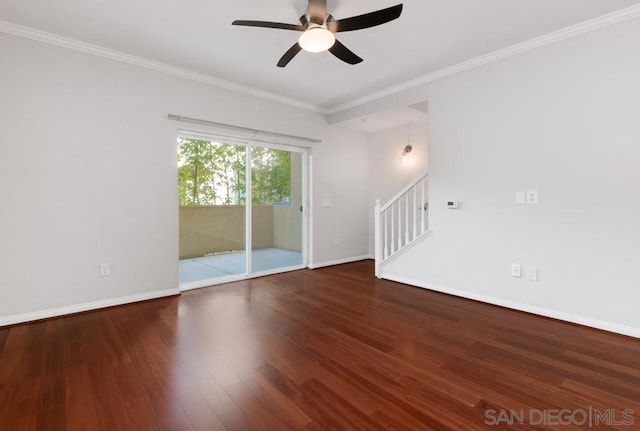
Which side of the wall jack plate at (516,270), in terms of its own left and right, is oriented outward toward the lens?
front

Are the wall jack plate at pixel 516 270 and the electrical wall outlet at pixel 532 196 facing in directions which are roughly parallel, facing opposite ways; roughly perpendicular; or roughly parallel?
roughly parallel

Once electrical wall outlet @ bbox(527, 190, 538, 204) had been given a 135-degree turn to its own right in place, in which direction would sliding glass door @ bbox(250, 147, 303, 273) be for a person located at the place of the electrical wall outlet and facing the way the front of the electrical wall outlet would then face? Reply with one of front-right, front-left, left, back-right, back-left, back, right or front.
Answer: front-left

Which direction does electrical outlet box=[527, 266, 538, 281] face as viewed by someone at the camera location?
facing the viewer

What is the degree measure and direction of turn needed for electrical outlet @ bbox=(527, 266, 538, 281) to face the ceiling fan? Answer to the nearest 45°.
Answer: approximately 45° to its right

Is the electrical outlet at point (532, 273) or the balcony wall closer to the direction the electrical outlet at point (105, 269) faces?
the electrical outlet

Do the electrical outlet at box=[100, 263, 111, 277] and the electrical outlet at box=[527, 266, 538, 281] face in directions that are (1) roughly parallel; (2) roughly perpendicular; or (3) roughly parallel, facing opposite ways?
roughly perpendicular

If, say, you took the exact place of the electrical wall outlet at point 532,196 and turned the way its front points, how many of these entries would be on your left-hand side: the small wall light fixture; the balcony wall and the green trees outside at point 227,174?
0

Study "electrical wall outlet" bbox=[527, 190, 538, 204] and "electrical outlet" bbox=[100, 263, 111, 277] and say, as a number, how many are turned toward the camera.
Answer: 2

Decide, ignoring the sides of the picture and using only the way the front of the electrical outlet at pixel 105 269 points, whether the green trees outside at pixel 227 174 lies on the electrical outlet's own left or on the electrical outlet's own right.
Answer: on the electrical outlet's own left

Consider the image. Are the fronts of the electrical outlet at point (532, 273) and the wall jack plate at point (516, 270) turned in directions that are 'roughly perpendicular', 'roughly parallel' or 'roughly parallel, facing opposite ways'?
roughly parallel

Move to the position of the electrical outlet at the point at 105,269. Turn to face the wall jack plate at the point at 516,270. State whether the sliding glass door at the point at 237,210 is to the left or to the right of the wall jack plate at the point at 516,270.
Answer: left

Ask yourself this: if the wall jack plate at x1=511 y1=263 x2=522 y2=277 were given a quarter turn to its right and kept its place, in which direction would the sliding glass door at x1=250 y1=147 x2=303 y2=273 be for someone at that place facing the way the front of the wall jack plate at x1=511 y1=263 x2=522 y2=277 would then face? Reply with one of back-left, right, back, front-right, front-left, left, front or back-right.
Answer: front

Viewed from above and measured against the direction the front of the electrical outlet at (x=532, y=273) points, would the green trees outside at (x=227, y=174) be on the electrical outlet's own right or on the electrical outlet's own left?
on the electrical outlet's own right

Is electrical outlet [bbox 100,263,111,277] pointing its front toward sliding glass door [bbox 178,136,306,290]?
no

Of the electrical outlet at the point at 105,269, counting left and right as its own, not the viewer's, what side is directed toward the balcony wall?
left
